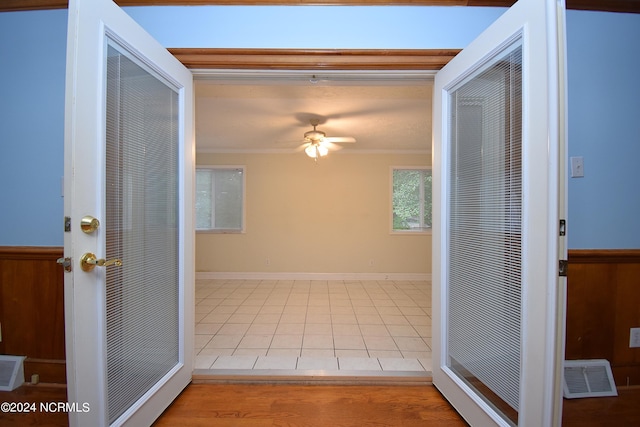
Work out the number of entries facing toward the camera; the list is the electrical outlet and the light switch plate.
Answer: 2

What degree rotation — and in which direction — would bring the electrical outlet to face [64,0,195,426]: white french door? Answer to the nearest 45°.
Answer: approximately 45° to its right

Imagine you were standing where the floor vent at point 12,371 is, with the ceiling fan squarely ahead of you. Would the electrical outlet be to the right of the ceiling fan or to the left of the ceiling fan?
right

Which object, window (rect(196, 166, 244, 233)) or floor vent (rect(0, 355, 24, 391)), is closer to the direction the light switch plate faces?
the floor vent

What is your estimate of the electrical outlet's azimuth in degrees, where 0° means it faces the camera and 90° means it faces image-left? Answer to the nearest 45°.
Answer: approximately 0°

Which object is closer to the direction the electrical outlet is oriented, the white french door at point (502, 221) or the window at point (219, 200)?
the white french door

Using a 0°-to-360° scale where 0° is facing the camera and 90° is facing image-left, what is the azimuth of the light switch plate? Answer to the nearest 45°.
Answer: approximately 0°

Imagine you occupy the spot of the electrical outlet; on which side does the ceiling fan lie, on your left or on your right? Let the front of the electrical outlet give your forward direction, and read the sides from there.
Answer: on your right

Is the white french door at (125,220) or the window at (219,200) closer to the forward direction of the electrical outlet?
the white french door
